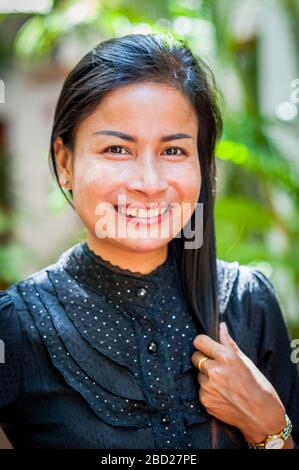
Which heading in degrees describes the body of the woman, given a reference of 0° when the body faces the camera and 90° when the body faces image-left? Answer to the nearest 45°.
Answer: approximately 0°
